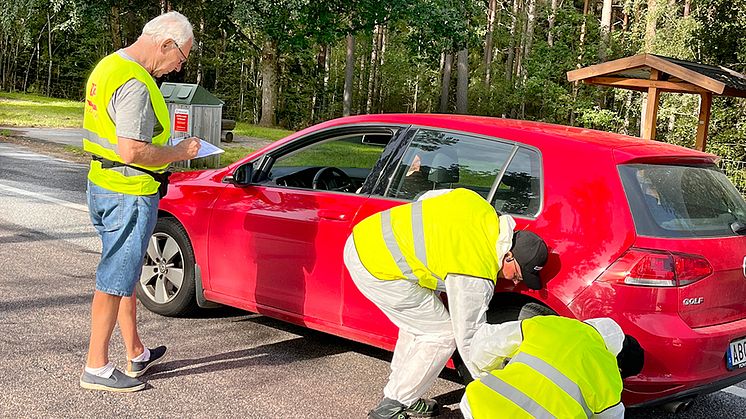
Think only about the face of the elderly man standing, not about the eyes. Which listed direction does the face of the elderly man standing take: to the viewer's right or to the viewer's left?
to the viewer's right

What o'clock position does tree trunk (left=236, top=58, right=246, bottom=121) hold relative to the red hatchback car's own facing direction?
The tree trunk is roughly at 1 o'clock from the red hatchback car.

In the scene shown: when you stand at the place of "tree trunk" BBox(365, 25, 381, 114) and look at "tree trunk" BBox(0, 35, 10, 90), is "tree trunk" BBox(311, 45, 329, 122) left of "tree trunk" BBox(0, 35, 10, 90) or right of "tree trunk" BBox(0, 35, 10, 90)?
left

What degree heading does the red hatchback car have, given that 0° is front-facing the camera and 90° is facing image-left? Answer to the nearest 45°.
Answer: approximately 135°

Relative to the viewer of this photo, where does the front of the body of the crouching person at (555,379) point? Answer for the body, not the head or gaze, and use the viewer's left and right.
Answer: facing away from the viewer and to the right of the viewer

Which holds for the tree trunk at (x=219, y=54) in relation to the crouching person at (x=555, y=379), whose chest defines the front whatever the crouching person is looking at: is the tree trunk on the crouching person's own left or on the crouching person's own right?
on the crouching person's own left

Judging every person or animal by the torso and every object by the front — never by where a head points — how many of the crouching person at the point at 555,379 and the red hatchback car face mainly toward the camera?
0

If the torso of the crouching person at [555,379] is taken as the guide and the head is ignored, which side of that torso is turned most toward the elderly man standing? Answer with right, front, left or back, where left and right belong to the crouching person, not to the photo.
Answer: left

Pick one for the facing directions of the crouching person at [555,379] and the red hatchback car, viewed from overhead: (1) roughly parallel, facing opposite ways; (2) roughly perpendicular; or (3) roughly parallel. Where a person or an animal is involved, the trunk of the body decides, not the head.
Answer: roughly perpendicular
